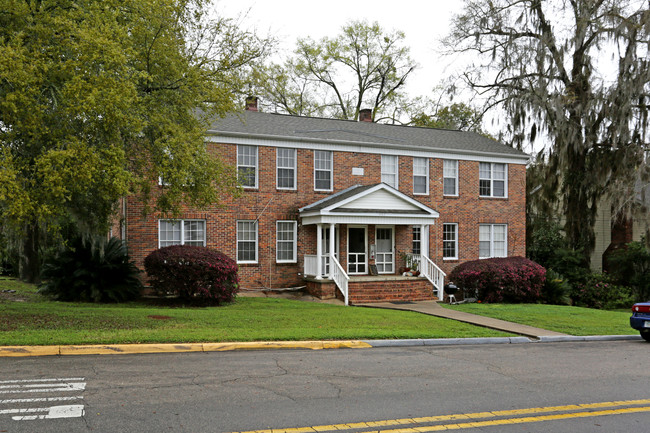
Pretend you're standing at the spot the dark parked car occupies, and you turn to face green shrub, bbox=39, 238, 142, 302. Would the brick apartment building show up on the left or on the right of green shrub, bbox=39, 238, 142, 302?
right

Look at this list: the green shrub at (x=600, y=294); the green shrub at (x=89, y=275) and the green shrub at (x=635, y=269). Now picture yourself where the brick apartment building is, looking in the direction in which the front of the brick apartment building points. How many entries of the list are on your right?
1

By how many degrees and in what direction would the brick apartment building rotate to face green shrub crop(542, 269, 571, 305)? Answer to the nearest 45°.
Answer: approximately 45° to its left

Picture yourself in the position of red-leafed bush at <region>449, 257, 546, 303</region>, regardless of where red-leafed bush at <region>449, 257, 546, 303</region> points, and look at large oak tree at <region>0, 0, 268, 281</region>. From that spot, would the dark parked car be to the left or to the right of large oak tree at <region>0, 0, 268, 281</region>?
left

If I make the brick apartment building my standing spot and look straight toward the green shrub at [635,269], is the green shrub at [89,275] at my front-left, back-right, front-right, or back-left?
back-right

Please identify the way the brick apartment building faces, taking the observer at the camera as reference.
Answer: facing the viewer and to the right of the viewer

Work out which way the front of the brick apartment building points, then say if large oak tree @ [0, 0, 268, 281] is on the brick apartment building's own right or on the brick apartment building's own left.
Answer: on the brick apartment building's own right

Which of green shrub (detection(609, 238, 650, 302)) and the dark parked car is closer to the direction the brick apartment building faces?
the dark parked car

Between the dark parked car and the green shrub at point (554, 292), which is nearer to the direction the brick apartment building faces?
the dark parked car

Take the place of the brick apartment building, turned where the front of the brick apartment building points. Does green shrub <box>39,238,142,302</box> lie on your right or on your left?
on your right

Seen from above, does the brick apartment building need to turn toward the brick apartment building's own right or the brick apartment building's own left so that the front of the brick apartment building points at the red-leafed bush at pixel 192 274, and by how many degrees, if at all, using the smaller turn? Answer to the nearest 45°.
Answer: approximately 90° to the brick apartment building's own right
